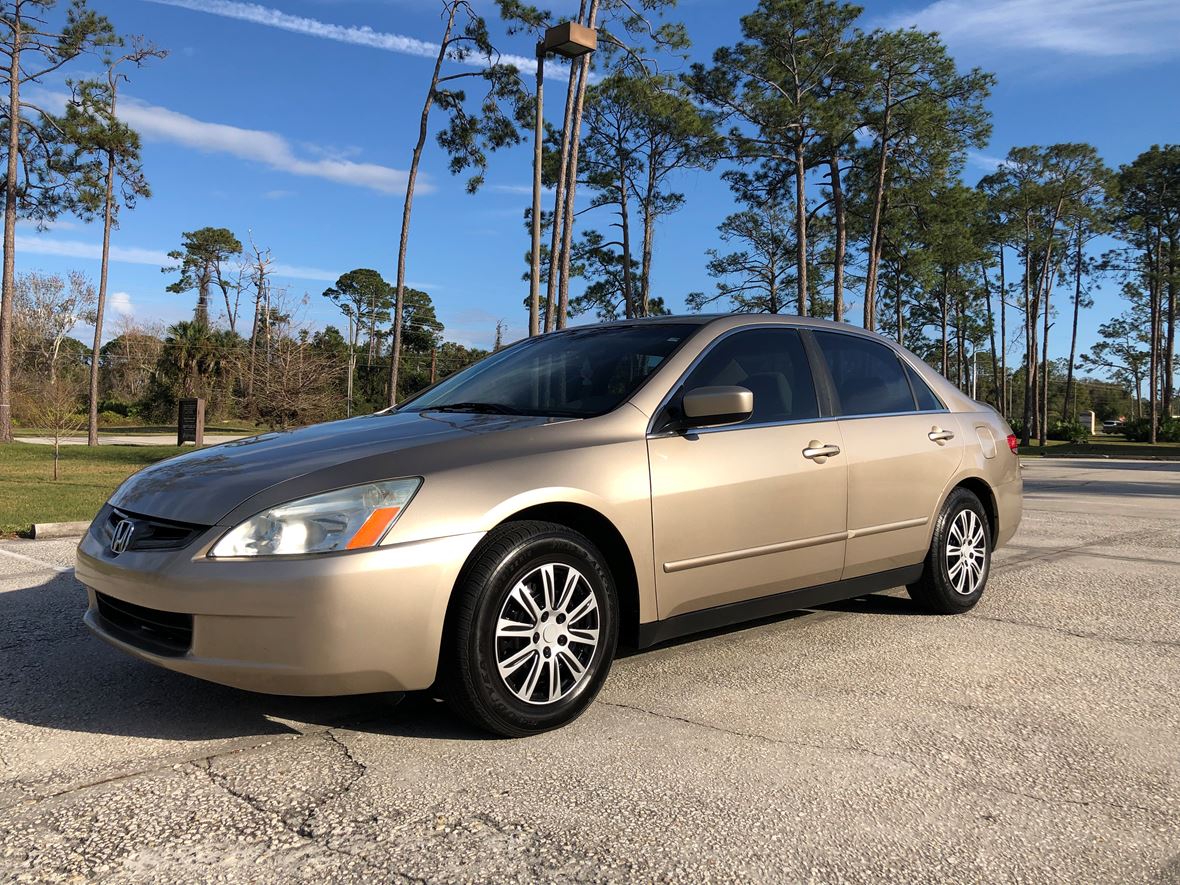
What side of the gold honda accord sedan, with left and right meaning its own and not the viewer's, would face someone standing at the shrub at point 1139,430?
back

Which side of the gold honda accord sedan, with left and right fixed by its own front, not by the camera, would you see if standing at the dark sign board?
right

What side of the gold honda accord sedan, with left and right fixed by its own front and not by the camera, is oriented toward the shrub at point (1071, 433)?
back

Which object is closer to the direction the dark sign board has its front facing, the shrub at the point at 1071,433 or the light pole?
the light pole

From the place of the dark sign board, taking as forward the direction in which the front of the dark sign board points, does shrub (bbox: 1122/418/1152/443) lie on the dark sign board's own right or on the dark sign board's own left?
on the dark sign board's own left

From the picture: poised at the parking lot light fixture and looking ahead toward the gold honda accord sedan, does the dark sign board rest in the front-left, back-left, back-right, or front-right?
back-right

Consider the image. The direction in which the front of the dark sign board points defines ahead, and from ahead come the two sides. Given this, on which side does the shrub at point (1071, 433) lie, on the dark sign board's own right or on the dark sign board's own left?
on the dark sign board's own left

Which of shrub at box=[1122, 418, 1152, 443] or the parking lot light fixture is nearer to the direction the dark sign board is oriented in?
the parking lot light fixture

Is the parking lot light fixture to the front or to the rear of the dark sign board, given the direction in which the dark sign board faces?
to the front

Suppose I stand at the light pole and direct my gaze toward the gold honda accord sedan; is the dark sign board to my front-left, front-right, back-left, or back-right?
back-right

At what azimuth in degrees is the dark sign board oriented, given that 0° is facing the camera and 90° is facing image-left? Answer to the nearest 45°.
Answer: approximately 0°

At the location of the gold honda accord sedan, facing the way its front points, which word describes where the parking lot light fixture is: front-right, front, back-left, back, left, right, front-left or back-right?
back-right

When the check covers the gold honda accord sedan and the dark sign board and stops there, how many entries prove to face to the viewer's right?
0

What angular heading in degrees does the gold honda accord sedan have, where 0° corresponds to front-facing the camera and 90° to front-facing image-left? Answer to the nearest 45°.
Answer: approximately 45°

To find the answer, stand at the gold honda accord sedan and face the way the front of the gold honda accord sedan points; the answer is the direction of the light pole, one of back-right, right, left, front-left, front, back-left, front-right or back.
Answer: back-right
